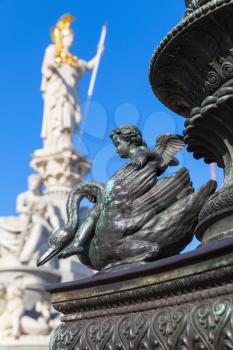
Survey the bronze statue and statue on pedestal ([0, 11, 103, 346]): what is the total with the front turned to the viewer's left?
1

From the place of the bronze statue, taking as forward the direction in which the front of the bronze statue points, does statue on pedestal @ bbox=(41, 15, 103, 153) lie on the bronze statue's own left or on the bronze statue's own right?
on the bronze statue's own right

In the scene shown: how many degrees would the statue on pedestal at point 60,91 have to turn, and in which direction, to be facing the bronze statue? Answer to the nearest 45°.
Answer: approximately 45° to its right

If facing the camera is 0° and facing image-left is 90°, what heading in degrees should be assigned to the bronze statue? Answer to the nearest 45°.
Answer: approximately 90°

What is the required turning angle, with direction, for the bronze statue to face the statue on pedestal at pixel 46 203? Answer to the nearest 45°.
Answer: approximately 90° to its right

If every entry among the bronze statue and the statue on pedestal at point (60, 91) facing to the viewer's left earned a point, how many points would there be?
1
